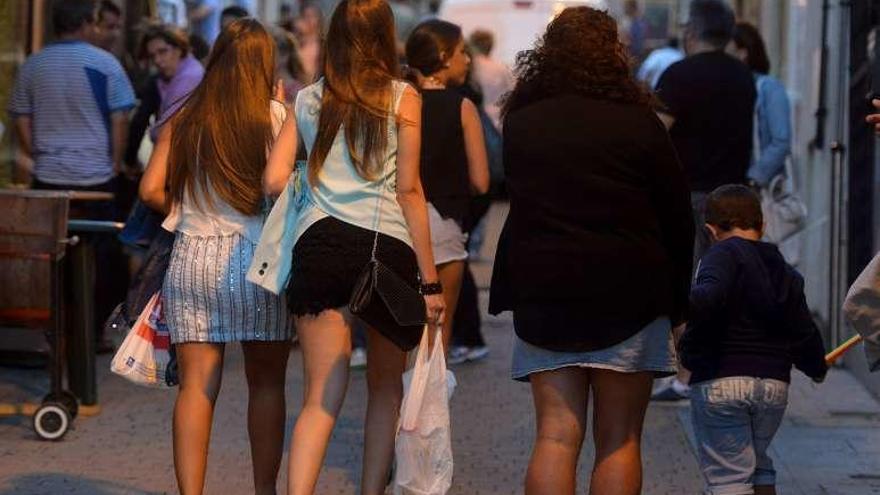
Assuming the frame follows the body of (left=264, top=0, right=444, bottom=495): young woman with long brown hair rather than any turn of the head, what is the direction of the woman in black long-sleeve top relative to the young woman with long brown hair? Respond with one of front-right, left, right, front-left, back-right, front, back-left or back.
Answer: back-right

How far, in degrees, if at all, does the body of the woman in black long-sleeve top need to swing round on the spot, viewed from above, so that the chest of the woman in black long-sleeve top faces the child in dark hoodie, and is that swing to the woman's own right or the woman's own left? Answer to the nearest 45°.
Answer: approximately 45° to the woman's own right

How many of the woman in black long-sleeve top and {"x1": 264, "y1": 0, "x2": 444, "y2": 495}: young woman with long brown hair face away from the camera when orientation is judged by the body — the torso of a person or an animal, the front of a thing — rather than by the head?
2

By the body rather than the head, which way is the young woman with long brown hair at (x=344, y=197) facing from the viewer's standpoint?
away from the camera

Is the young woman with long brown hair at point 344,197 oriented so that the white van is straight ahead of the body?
yes

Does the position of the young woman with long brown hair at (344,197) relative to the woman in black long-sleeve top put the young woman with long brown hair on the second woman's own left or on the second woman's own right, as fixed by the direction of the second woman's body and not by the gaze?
on the second woman's own left

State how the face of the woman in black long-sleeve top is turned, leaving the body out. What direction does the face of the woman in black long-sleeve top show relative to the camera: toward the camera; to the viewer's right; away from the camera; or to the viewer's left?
away from the camera

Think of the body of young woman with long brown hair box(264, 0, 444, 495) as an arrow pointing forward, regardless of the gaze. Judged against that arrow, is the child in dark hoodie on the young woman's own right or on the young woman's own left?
on the young woman's own right

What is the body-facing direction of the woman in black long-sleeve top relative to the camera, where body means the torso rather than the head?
away from the camera

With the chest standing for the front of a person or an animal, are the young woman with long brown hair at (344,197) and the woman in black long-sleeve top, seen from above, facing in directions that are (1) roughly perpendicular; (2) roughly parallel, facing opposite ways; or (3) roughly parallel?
roughly parallel

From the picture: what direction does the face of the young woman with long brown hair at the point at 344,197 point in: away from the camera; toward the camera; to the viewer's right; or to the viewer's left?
away from the camera
